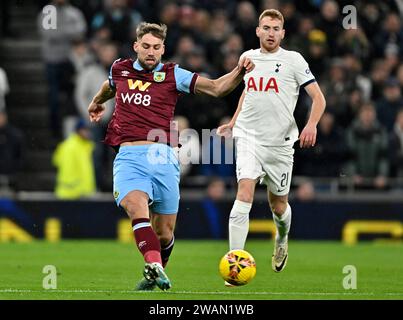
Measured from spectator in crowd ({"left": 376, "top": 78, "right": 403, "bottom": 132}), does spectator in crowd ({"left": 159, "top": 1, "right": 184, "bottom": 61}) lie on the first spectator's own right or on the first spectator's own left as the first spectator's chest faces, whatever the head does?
on the first spectator's own right

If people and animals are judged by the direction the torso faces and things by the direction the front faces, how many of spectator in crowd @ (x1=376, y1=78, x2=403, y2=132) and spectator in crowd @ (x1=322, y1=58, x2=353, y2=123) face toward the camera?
2

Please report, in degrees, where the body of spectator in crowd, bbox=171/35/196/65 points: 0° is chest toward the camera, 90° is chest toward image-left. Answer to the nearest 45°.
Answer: approximately 0°

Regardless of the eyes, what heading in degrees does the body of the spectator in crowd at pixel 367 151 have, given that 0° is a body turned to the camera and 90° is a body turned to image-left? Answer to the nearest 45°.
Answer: approximately 0°

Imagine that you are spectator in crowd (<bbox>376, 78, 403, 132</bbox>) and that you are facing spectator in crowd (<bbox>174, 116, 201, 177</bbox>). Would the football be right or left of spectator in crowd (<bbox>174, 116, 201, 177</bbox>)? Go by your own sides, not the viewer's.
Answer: left

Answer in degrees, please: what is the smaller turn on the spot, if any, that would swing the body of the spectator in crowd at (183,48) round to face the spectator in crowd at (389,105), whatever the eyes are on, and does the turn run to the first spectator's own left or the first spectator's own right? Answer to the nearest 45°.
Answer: approximately 90° to the first spectator's own left

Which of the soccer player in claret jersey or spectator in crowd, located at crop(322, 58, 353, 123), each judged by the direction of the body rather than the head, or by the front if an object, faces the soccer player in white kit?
the spectator in crowd

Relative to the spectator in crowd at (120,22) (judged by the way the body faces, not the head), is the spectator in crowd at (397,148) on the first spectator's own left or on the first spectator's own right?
on the first spectator's own left

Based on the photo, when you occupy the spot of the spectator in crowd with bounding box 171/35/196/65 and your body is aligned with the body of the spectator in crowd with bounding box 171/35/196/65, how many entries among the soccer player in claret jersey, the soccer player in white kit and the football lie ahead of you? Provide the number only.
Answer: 3
